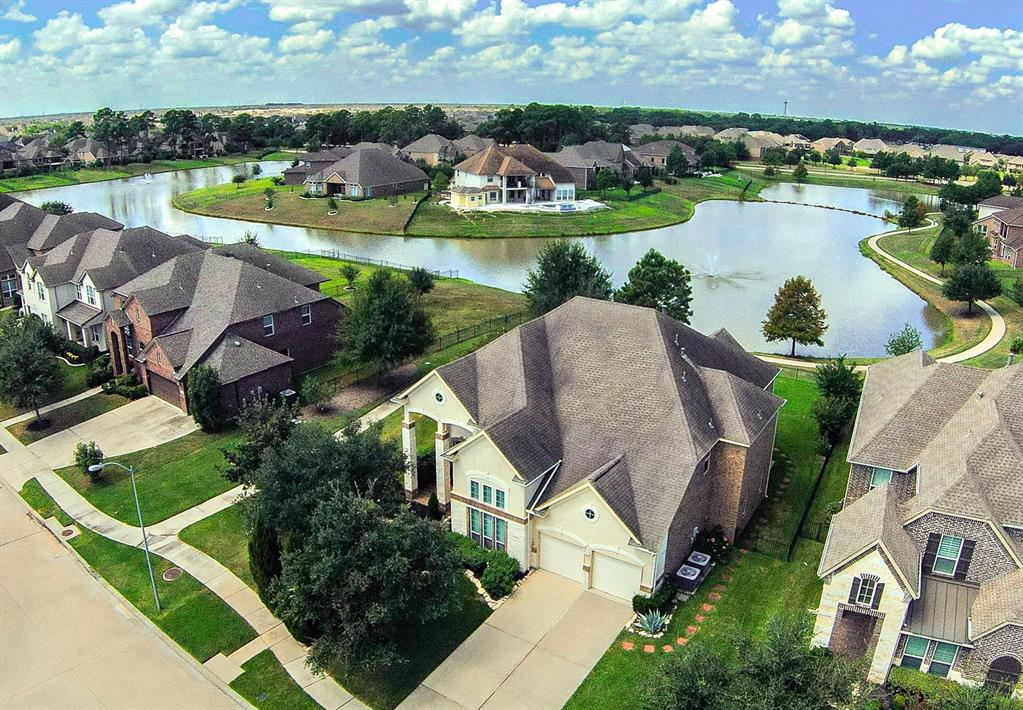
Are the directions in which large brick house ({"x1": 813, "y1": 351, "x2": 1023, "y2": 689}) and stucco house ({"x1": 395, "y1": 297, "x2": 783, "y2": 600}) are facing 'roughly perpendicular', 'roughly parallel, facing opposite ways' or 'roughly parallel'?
roughly parallel

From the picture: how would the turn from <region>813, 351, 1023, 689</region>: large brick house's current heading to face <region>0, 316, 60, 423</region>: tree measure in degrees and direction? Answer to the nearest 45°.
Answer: approximately 90° to its right

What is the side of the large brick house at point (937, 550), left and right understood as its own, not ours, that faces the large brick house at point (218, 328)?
right

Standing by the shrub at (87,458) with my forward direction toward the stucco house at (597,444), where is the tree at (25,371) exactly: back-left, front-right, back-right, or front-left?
back-left

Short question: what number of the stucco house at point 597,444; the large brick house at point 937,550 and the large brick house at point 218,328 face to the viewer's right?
0

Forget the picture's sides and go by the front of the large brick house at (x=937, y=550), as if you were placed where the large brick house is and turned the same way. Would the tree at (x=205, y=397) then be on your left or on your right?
on your right

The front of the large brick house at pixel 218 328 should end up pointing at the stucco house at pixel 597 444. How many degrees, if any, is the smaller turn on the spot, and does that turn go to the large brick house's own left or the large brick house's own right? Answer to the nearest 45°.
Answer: approximately 90° to the large brick house's own left

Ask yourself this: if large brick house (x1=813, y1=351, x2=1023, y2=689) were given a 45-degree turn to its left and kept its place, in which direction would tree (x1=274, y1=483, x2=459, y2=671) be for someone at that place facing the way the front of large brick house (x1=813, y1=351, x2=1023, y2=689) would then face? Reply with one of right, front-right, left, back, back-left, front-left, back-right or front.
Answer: right

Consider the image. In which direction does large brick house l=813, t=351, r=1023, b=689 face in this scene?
toward the camera

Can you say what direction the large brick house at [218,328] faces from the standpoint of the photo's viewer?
facing the viewer and to the left of the viewer

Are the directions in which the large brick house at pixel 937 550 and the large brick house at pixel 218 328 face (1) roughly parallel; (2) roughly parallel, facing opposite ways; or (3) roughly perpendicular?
roughly parallel
